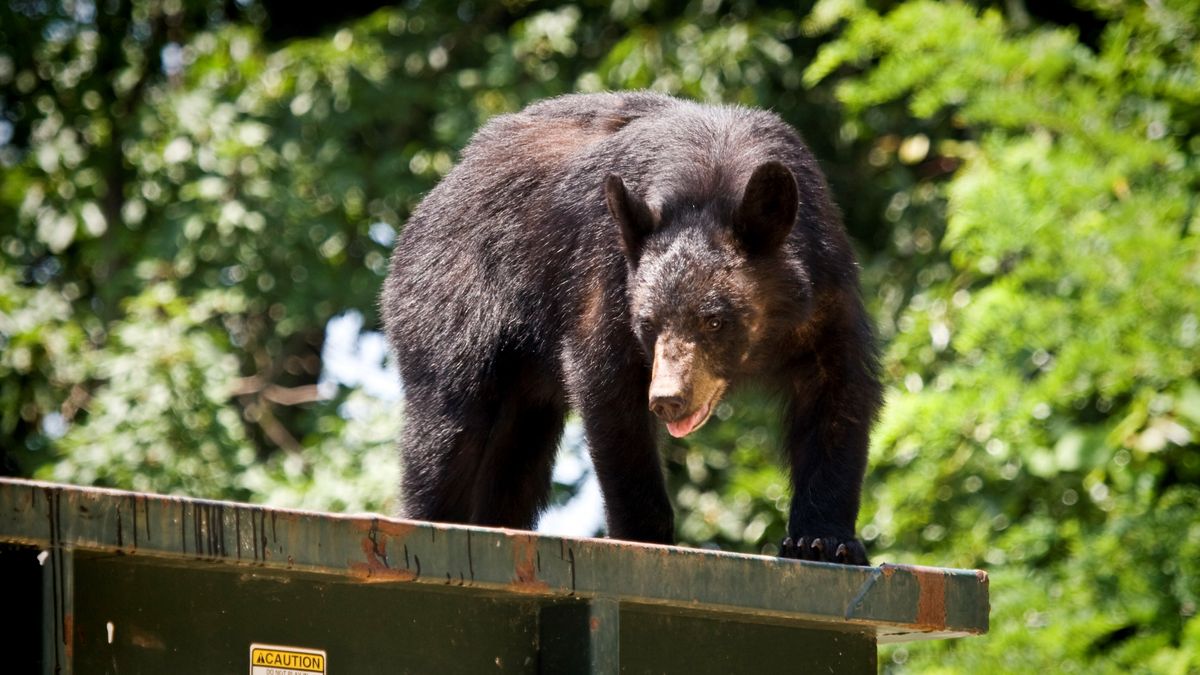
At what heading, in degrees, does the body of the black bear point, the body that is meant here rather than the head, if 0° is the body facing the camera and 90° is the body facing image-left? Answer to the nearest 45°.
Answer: approximately 315°
